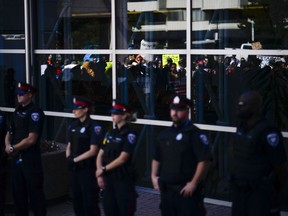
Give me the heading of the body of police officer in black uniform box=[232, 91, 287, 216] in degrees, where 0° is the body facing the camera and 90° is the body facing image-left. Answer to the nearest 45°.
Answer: approximately 45°

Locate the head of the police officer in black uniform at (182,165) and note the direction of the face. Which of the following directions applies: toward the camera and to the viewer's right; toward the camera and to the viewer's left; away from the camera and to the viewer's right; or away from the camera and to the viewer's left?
toward the camera and to the viewer's left

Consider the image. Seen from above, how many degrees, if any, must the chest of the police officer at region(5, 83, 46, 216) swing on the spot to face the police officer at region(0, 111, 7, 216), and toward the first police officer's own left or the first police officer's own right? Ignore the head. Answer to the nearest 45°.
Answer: approximately 90° to the first police officer's own right

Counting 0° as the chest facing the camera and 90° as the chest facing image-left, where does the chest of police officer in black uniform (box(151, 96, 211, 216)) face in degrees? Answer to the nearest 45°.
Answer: approximately 45°

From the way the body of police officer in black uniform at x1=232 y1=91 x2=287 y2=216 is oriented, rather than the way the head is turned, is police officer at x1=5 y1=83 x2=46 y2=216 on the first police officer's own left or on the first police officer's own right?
on the first police officer's own right

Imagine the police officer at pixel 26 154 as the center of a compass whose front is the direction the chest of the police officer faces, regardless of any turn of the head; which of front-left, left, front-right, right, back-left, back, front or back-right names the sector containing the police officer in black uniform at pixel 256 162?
left

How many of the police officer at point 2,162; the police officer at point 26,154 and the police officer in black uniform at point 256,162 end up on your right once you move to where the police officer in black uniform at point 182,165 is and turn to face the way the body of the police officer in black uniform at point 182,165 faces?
2

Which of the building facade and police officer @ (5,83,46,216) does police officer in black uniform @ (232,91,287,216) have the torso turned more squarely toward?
the police officer

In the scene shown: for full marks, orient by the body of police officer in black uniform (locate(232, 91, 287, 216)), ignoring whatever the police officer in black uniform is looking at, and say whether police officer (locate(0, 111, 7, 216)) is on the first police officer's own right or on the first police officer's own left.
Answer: on the first police officer's own right

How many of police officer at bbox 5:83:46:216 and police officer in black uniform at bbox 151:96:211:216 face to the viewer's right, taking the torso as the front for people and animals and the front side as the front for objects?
0

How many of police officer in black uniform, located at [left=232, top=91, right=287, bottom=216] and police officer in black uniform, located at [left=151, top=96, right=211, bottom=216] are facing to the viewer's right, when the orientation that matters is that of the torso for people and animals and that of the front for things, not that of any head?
0

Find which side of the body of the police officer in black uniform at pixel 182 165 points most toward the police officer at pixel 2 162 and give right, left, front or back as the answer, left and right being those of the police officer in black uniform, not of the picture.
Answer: right
